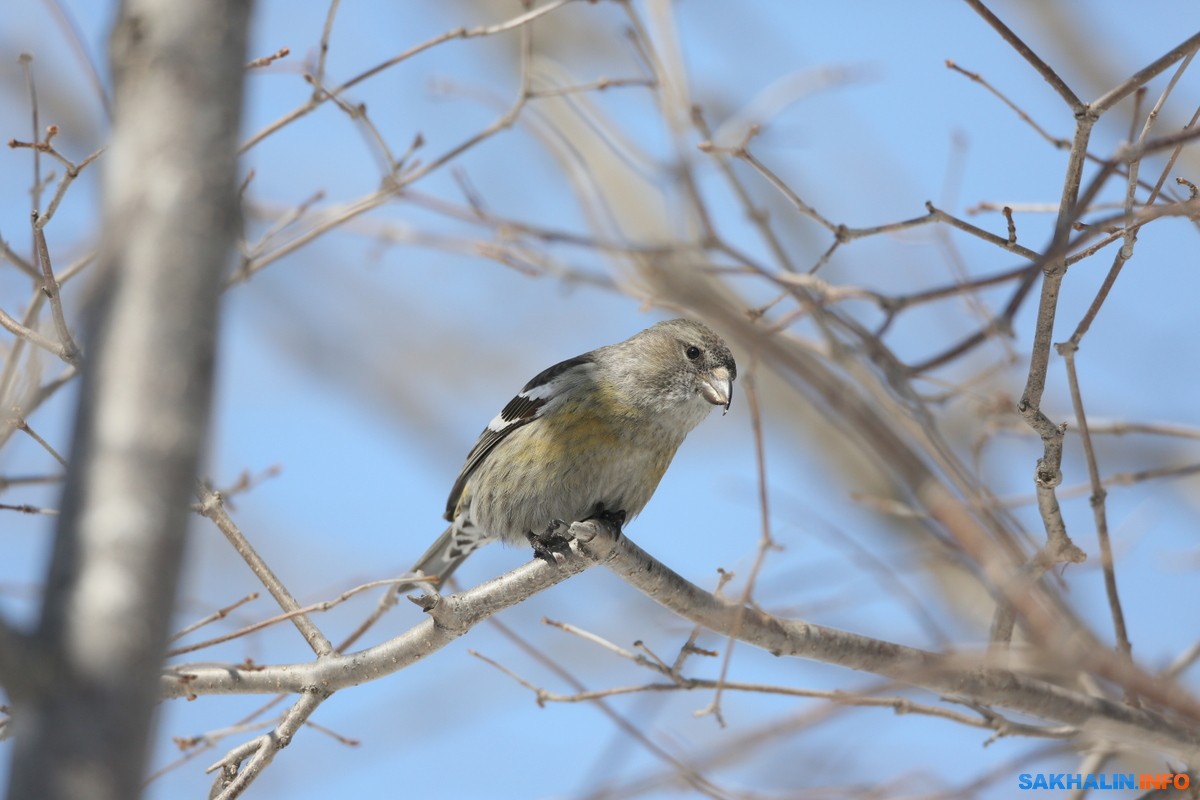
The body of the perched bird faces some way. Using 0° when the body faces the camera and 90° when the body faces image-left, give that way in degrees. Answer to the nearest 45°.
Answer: approximately 315°

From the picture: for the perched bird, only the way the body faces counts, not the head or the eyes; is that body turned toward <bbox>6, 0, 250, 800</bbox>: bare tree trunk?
no
